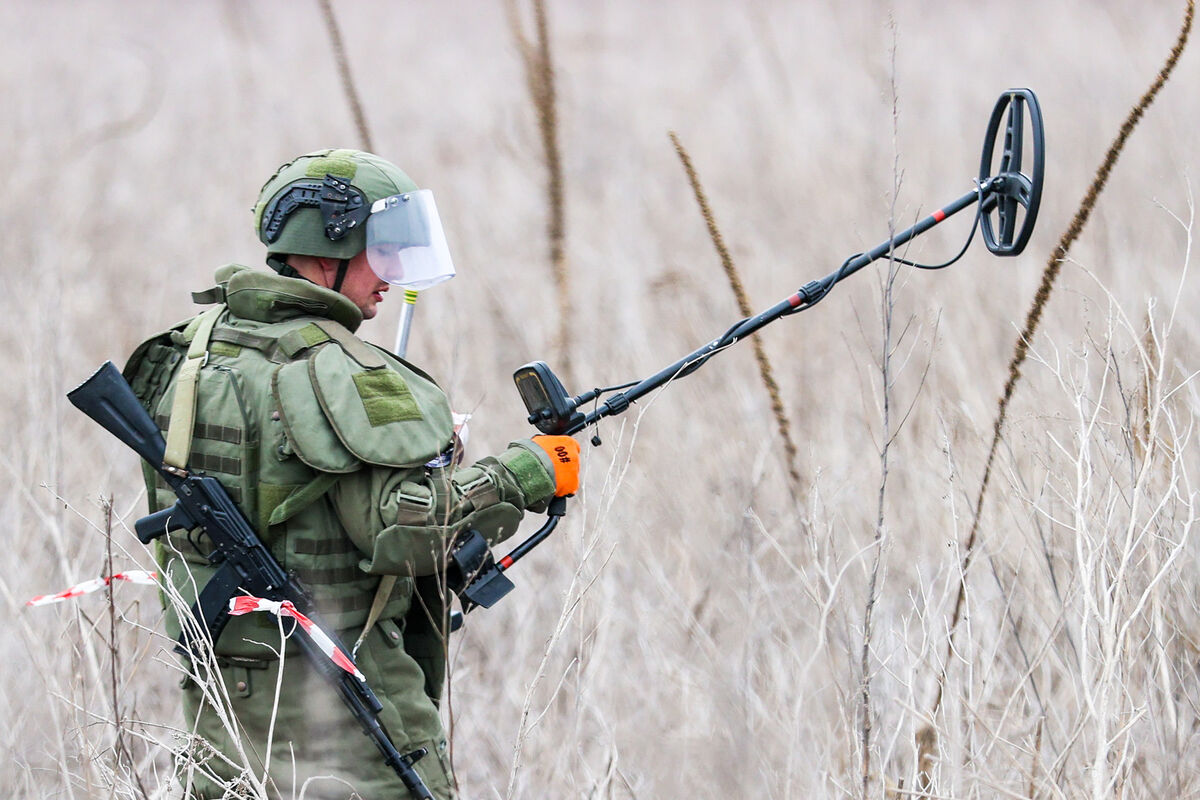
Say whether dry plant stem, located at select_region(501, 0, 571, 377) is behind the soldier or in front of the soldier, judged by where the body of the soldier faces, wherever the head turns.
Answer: in front

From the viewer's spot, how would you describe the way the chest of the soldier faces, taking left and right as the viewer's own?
facing away from the viewer and to the right of the viewer

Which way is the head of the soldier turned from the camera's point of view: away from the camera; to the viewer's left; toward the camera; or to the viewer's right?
to the viewer's right
